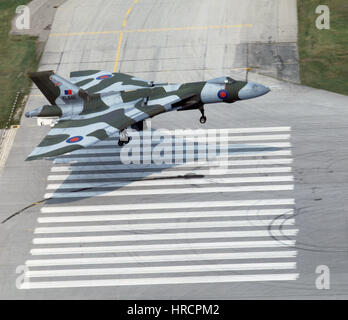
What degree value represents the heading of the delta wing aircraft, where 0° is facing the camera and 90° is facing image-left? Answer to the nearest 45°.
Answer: approximately 270°
